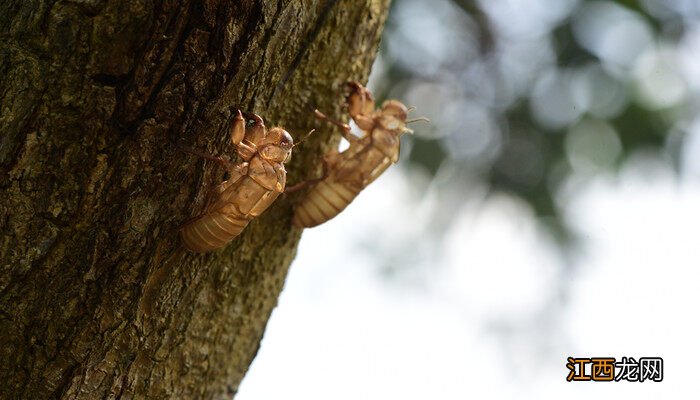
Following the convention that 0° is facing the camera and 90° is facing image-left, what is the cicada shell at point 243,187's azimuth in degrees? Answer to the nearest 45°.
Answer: approximately 270°

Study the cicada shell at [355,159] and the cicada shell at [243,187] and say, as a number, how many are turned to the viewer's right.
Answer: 2

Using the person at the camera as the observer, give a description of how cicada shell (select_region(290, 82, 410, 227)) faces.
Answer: facing to the right of the viewer
